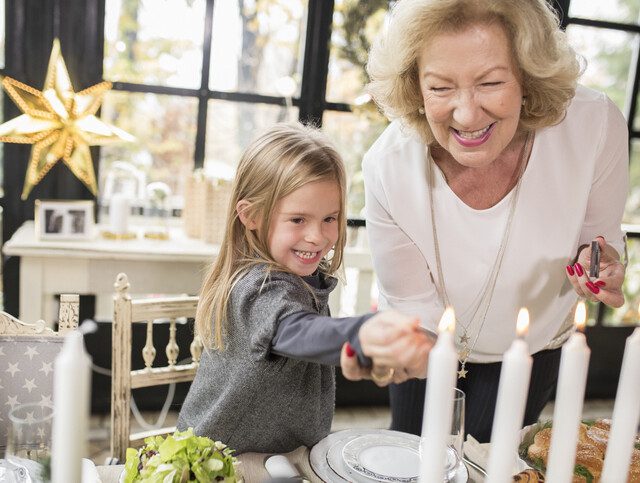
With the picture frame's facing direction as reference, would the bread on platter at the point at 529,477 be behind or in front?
in front

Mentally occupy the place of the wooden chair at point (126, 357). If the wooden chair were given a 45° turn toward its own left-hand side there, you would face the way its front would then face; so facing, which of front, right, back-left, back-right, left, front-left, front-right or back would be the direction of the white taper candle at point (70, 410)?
right

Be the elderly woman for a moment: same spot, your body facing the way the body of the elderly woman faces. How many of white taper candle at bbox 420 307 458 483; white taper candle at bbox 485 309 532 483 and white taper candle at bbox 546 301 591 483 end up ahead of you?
3

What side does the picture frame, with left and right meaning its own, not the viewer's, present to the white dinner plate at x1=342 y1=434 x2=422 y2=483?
front

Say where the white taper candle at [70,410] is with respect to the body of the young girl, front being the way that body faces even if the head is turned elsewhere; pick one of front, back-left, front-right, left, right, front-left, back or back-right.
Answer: front-right

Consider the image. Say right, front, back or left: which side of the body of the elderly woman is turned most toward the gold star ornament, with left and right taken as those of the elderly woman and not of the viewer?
right

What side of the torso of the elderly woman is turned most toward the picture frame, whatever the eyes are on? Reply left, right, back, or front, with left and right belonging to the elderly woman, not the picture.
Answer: right

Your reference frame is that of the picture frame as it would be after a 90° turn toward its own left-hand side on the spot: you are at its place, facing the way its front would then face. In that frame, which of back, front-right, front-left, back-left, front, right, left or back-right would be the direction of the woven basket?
front

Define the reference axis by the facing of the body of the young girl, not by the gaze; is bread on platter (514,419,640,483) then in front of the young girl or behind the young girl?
in front

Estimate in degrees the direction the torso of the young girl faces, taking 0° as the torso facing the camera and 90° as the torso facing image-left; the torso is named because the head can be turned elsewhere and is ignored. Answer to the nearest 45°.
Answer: approximately 315°

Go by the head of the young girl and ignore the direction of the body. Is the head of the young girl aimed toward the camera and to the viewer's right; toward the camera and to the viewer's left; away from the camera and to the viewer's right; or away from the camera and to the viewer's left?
toward the camera and to the viewer's right

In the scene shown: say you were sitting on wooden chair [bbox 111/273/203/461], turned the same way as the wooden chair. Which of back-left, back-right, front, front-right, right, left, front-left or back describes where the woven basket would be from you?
back-left

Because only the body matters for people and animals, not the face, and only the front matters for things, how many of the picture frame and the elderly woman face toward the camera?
2

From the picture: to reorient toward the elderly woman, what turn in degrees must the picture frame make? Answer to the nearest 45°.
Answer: approximately 45° to its left

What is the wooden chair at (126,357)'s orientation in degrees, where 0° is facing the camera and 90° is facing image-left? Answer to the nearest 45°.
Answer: approximately 315°
